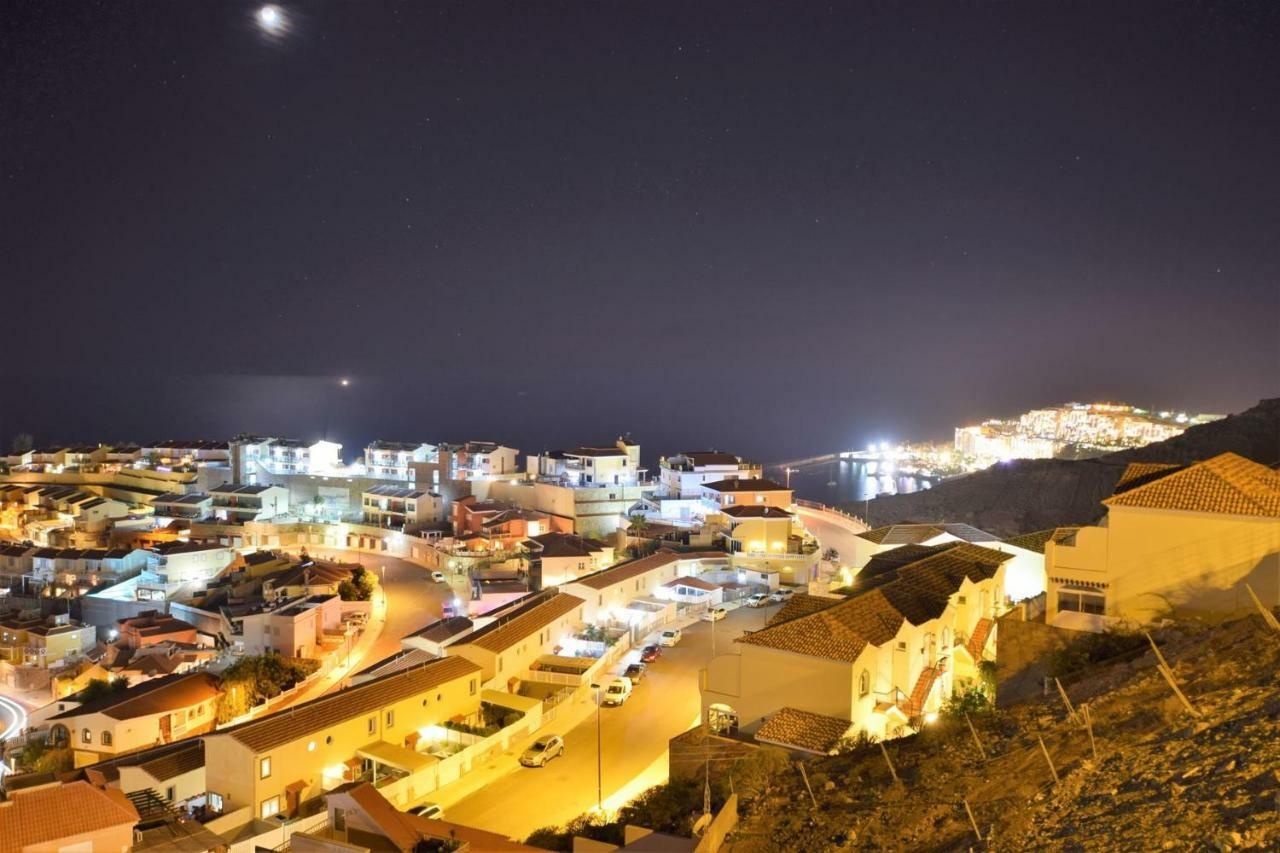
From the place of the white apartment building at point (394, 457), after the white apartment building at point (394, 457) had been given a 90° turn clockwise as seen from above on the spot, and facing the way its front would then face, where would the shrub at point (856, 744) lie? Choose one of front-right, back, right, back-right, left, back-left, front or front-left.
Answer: back-left

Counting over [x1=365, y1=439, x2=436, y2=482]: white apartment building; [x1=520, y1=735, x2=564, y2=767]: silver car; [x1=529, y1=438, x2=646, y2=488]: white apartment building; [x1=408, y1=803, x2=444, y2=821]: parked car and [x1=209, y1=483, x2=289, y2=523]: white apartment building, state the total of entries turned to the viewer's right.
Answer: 0

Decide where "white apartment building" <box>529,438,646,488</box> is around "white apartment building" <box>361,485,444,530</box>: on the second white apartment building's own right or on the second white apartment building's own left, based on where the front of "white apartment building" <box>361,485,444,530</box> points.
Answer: on the second white apartment building's own left

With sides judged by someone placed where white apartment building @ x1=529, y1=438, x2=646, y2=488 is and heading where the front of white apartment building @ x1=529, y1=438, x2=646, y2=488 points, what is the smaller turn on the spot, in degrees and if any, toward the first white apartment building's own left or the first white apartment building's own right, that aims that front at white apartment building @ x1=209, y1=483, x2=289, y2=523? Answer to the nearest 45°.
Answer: approximately 45° to the first white apartment building's own right

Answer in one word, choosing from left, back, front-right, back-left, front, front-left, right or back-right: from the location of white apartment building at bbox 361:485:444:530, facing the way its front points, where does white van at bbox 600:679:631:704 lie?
front-left

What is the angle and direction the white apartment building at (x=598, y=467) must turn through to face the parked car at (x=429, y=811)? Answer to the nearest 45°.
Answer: approximately 45° to its left

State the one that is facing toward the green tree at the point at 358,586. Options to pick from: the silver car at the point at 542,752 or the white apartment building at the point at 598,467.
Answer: the white apartment building

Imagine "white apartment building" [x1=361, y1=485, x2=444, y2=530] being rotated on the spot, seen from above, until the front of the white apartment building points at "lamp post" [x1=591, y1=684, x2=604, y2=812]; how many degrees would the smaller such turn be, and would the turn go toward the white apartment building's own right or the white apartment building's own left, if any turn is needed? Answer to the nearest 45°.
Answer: approximately 45° to the white apartment building's own left

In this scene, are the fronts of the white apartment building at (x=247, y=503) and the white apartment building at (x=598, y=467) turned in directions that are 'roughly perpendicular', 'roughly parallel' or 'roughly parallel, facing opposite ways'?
roughly parallel

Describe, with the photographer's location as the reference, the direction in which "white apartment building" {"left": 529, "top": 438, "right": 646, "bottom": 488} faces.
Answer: facing the viewer and to the left of the viewer

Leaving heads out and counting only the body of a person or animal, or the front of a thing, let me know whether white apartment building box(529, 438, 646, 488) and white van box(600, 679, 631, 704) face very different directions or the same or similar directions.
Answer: same or similar directions

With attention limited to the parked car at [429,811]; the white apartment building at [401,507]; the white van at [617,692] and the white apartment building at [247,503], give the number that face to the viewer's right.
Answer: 0

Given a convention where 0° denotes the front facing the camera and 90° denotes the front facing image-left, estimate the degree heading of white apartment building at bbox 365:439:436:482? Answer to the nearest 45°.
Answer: approximately 45°
